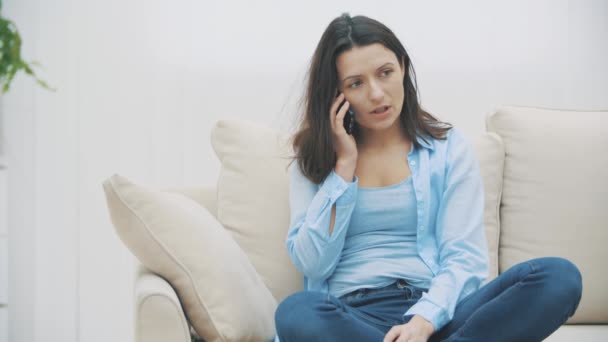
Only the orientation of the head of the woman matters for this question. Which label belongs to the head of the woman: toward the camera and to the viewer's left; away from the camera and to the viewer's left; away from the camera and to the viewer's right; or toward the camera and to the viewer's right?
toward the camera and to the viewer's right

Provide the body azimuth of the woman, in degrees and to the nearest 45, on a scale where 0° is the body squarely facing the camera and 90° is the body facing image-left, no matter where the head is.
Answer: approximately 0°

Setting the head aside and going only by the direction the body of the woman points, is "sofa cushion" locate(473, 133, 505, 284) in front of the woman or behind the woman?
behind

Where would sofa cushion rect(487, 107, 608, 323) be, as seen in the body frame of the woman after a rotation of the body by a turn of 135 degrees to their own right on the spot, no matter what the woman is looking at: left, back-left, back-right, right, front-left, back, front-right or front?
right
